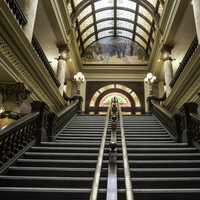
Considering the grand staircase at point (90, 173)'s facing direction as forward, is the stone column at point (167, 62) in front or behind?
behind

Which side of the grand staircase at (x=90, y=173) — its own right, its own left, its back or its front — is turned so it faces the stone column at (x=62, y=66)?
back

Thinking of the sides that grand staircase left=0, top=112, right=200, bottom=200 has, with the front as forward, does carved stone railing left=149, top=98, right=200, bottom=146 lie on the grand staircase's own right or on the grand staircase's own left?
on the grand staircase's own left

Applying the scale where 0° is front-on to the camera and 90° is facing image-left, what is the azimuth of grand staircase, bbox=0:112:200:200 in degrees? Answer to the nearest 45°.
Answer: approximately 0°
